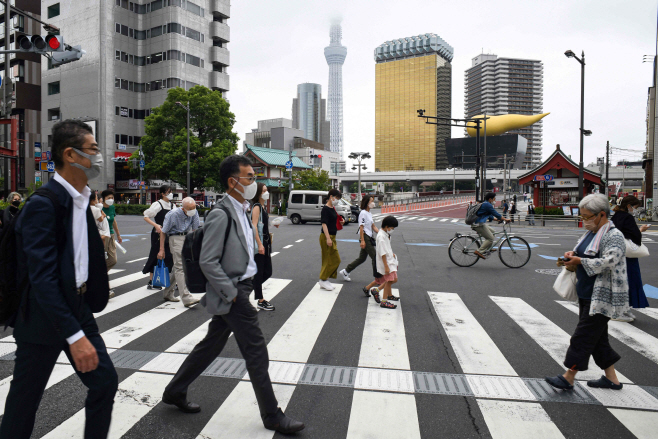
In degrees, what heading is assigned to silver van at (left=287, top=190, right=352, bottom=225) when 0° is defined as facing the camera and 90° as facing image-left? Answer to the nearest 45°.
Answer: approximately 270°

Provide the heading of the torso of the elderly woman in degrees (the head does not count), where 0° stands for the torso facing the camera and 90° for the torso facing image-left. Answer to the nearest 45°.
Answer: approximately 90°

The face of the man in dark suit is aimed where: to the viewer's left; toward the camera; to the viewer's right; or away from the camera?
to the viewer's right
